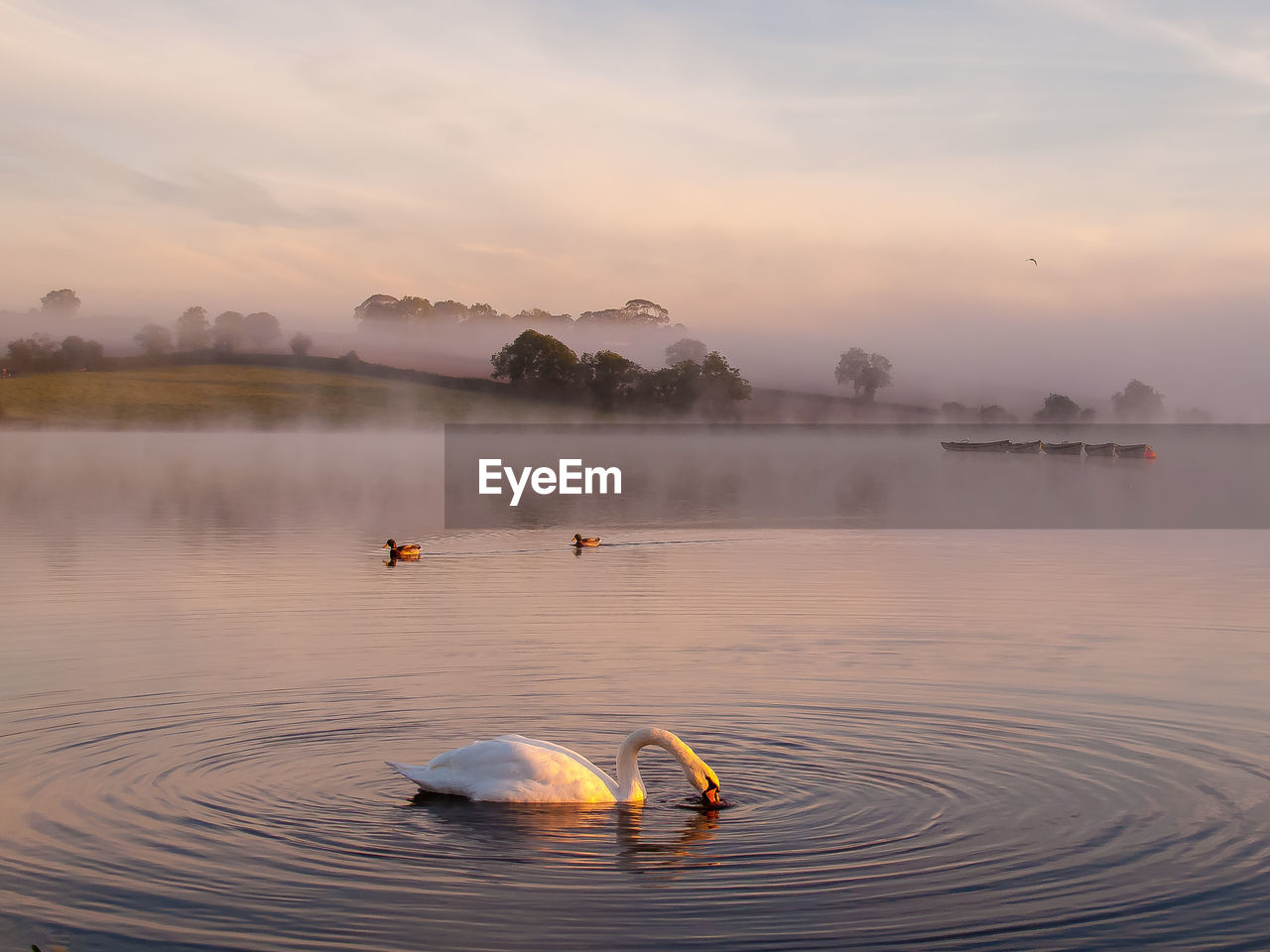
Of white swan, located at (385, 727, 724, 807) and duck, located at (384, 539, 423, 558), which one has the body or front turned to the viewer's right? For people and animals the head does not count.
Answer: the white swan

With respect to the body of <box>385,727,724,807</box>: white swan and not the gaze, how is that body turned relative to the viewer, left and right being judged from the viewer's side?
facing to the right of the viewer

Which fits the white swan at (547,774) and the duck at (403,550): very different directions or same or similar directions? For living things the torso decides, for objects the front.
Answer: very different directions

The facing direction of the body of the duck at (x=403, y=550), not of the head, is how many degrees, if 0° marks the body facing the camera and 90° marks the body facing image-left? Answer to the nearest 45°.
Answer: approximately 90°

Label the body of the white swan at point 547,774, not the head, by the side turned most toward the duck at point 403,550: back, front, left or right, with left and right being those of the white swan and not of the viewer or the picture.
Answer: left

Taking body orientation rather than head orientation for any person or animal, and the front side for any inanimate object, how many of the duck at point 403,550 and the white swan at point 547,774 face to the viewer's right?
1

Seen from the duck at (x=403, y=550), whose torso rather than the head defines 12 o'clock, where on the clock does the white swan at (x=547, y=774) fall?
The white swan is roughly at 9 o'clock from the duck.
